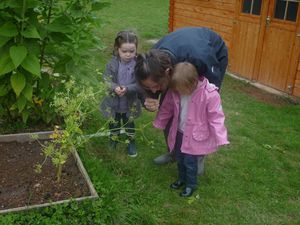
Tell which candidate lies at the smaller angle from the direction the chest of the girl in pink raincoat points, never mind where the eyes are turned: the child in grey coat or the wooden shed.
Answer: the child in grey coat

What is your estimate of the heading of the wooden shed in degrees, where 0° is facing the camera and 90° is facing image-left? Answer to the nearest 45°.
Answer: approximately 45°

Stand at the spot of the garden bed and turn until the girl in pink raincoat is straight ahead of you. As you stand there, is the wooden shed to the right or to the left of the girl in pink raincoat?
left
